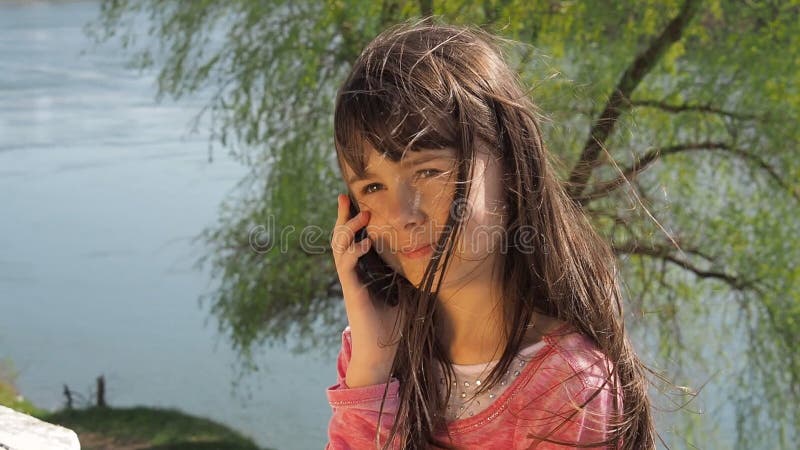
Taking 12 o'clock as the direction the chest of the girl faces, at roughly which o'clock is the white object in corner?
The white object in corner is roughly at 2 o'clock from the girl.

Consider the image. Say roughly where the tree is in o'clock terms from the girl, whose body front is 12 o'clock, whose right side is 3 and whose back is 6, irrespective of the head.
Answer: The tree is roughly at 5 o'clock from the girl.

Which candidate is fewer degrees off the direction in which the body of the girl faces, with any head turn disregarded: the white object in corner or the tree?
the white object in corner

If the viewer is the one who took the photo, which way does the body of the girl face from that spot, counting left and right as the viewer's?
facing the viewer and to the left of the viewer
